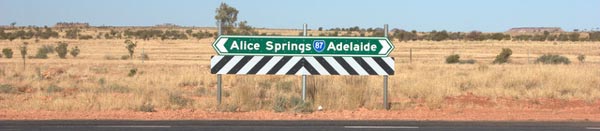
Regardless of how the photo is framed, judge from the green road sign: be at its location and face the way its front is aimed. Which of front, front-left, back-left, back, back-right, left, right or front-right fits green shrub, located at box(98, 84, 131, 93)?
back-right

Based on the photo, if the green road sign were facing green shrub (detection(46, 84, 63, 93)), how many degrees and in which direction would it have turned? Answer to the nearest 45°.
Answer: approximately 135° to its right

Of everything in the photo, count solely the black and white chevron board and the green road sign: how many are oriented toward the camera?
2

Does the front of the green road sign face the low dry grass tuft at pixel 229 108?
no

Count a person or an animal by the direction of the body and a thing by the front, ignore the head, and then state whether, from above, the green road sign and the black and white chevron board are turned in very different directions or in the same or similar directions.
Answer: same or similar directions

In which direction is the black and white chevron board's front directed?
toward the camera

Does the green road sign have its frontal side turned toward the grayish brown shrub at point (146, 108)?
no

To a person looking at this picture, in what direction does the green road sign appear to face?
facing the viewer

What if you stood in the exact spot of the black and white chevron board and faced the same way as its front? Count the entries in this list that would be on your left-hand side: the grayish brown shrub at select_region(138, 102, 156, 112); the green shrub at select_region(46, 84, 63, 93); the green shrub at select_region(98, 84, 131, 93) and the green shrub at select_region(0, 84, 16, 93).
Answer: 0

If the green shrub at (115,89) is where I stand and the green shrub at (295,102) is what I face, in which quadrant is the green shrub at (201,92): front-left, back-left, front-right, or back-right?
front-left
